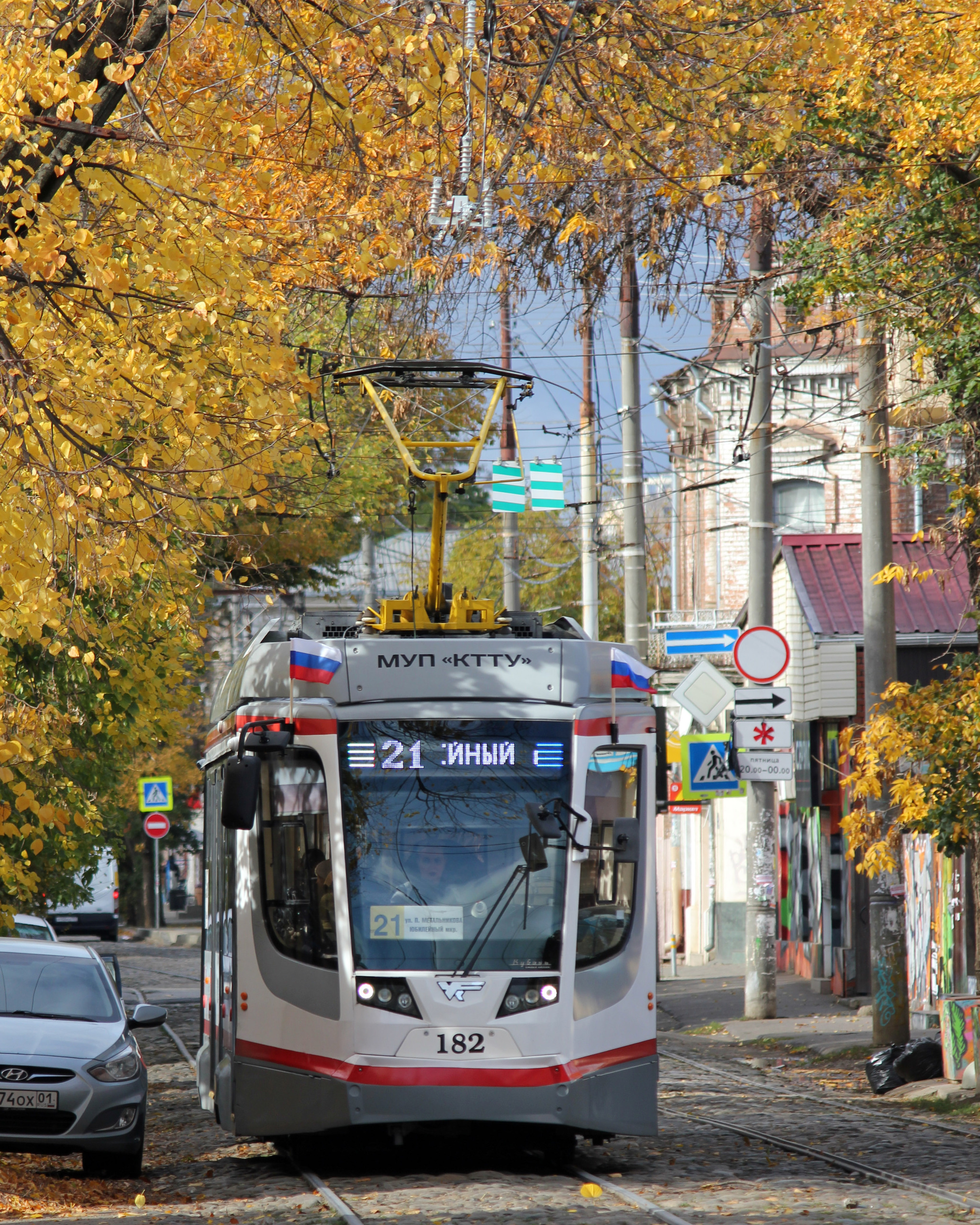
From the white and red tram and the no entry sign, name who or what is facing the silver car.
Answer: the no entry sign

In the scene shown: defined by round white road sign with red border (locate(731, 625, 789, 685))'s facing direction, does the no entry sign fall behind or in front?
behind

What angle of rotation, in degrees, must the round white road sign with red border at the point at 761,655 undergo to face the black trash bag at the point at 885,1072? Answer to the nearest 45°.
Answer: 0° — it already faces it

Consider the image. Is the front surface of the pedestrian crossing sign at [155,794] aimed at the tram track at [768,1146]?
yes

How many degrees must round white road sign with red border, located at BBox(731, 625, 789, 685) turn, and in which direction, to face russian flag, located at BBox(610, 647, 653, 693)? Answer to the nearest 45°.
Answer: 0° — it already faces it

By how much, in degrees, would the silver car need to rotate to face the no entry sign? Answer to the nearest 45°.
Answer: approximately 180°

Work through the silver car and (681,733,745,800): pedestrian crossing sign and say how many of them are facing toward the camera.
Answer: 2

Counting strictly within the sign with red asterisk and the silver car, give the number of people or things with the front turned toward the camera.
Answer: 2

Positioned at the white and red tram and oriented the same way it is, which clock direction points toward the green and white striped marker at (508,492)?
The green and white striped marker is roughly at 6 o'clock from the white and red tram.
